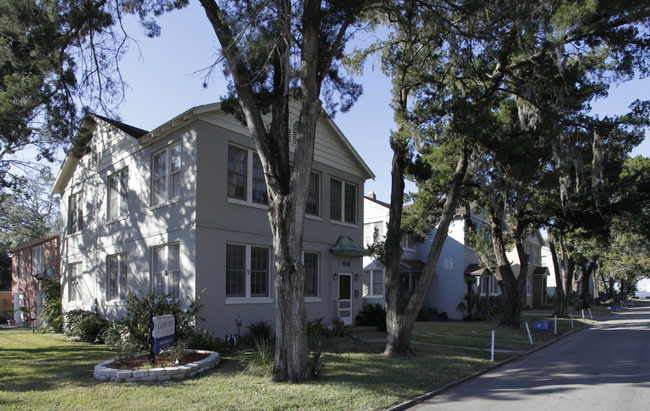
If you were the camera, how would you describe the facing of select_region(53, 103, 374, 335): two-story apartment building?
facing the viewer and to the right of the viewer

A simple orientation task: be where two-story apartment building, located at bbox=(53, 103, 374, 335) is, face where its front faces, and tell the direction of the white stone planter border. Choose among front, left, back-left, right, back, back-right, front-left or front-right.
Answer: front-right

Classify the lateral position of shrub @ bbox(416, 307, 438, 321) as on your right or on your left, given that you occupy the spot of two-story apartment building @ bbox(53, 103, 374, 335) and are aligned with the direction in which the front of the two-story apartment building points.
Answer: on your left

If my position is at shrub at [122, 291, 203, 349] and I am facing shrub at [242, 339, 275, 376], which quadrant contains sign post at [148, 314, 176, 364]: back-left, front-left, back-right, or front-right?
front-right

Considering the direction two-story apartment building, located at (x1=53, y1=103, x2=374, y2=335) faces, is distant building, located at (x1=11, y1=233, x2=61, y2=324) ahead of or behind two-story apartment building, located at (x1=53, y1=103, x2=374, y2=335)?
behind

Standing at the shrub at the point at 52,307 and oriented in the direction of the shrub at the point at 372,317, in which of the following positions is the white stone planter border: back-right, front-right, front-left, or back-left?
front-right

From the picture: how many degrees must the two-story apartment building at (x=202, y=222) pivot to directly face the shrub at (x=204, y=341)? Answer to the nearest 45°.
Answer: approximately 45° to its right
